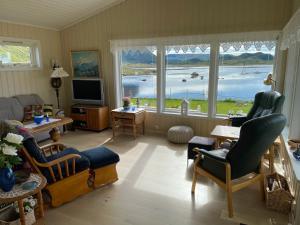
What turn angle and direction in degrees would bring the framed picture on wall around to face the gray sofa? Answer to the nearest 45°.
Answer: approximately 45° to its right

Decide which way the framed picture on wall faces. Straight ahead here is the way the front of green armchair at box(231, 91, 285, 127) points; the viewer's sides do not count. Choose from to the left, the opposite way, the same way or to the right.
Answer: to the left

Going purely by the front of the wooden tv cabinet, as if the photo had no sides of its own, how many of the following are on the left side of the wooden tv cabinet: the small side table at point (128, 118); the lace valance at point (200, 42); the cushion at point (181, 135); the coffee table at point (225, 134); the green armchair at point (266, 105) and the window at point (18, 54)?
5

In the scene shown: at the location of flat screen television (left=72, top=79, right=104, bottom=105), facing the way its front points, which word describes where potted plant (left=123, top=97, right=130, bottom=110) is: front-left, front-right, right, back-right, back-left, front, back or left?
left

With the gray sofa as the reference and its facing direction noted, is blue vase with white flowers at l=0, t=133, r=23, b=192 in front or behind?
in front

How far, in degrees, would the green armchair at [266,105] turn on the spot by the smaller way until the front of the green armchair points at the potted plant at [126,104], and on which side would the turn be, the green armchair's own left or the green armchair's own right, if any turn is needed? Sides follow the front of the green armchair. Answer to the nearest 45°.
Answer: approximately 45° to the green armchair's own right

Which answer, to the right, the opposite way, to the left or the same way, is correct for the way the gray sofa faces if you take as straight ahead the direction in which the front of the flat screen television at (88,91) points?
to the left

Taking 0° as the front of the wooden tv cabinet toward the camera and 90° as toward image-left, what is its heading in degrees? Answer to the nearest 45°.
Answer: approximately 45°

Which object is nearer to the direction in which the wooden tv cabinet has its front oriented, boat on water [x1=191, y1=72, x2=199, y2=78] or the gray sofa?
the gray sofa

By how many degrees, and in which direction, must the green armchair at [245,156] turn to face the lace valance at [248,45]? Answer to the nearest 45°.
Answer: approximately 45° to its right

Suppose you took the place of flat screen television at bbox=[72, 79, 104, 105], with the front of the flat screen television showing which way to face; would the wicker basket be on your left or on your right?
on your left

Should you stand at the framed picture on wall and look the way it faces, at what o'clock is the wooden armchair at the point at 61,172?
The wooden armchair is roughly at 12 o'clock from the framed picture on wall.

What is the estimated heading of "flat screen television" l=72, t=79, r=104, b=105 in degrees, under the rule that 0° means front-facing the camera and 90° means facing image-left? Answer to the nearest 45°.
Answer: approximately 45°

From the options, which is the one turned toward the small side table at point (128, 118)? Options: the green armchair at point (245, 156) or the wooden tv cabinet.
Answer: the green armchair

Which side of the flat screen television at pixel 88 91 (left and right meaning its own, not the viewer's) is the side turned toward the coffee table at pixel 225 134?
left

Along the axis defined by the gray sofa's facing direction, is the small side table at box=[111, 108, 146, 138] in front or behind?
in front

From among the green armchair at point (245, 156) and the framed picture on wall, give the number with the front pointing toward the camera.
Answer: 1

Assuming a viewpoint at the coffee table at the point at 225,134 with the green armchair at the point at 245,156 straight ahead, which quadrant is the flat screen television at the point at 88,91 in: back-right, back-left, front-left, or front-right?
back-right
